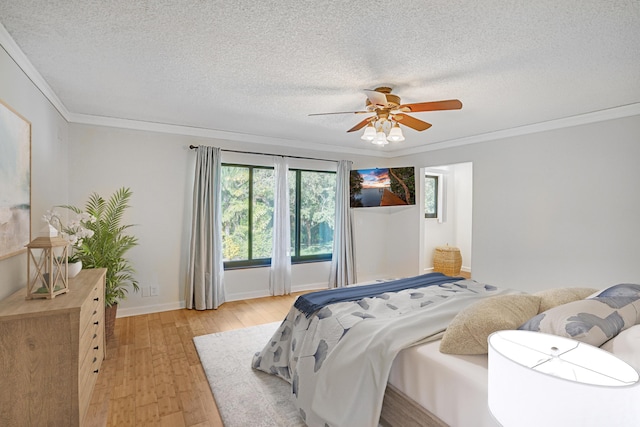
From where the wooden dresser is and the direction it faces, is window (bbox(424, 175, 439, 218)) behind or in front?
in front

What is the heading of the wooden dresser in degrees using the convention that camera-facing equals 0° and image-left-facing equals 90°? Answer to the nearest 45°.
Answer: approximately 270°

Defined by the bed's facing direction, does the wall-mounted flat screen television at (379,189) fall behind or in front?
in front

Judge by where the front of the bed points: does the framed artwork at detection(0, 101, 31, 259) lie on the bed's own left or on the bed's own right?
on the bed's own left

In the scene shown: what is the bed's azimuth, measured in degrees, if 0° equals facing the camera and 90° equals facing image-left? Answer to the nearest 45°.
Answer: approximately 135°

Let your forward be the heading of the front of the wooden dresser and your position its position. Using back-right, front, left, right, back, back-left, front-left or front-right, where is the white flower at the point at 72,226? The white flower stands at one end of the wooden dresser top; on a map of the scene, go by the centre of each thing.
left

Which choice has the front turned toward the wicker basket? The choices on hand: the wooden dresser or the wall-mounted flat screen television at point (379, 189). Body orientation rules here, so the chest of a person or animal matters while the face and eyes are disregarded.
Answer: the wooden dresser

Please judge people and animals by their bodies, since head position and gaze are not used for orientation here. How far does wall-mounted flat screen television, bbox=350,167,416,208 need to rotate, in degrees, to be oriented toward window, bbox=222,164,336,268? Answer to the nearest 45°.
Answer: approximately 45° to its right

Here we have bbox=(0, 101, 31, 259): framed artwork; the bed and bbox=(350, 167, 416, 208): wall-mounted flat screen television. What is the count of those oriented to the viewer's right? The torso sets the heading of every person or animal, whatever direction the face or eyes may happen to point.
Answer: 1

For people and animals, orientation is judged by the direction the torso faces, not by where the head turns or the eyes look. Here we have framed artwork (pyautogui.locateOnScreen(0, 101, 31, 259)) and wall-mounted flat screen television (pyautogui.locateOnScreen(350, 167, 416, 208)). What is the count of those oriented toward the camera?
1
